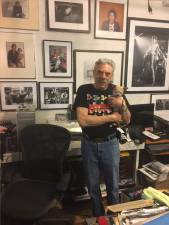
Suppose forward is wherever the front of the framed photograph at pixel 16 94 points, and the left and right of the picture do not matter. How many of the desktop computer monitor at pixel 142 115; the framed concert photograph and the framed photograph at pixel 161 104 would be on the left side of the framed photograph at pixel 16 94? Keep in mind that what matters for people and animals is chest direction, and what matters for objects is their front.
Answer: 3

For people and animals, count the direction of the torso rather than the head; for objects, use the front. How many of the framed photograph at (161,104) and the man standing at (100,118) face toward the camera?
2

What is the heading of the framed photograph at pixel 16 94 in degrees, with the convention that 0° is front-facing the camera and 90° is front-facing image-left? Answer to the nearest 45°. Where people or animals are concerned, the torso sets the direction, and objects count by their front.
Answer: approximately 0°

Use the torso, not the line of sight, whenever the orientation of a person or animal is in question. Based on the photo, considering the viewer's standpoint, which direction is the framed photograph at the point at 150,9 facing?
facing the viewer

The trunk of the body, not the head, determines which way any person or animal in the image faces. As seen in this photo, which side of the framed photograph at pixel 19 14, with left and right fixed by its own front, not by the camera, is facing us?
front

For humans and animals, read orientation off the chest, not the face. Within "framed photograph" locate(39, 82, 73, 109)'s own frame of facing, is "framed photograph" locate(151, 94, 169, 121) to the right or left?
on its left

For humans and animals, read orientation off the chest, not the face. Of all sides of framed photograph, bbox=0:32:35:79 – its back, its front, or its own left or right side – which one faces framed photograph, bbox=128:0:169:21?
left

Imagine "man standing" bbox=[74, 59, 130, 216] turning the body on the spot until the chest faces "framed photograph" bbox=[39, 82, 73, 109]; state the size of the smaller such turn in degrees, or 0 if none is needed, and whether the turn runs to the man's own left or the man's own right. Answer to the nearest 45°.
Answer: approximately 135° to the man's own right

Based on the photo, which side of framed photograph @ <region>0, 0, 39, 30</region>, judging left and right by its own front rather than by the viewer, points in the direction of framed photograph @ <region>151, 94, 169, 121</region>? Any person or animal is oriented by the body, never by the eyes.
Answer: left

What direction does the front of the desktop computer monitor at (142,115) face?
toward the camera
